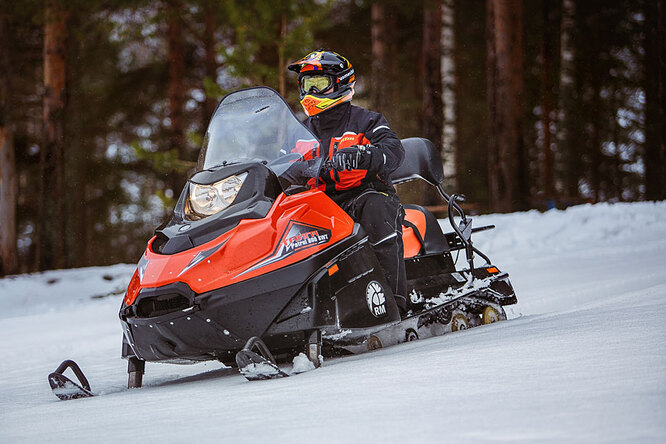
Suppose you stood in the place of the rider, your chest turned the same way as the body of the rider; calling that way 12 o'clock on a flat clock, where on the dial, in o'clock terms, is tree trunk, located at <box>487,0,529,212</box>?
The tree trunk is roughly at 5 o'clock from the rider.

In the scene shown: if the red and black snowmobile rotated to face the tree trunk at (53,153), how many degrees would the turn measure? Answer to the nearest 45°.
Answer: approximately 135° to its right

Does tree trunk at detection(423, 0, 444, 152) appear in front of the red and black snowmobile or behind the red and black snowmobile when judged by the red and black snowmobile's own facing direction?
behind

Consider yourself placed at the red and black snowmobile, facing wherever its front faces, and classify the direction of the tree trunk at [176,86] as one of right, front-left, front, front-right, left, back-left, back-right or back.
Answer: back-right

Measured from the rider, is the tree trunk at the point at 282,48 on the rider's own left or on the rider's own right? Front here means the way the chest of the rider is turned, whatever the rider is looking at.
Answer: on the rider's own right

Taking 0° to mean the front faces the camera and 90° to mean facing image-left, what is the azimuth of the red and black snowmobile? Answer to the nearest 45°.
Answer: approximately 45°

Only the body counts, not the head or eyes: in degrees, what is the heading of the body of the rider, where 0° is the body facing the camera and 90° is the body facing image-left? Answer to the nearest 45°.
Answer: approximately 45°

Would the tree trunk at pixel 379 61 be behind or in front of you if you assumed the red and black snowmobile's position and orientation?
behind

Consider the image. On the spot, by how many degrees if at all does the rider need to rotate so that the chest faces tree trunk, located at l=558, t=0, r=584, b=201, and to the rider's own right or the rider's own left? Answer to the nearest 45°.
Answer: approximately 135° to the rider's own right

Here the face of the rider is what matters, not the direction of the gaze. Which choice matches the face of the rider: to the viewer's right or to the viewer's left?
to the viewer's left

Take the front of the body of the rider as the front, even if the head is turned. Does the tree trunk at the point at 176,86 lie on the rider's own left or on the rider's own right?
on the rider's own right

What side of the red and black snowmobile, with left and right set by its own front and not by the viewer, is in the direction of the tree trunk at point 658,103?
back
